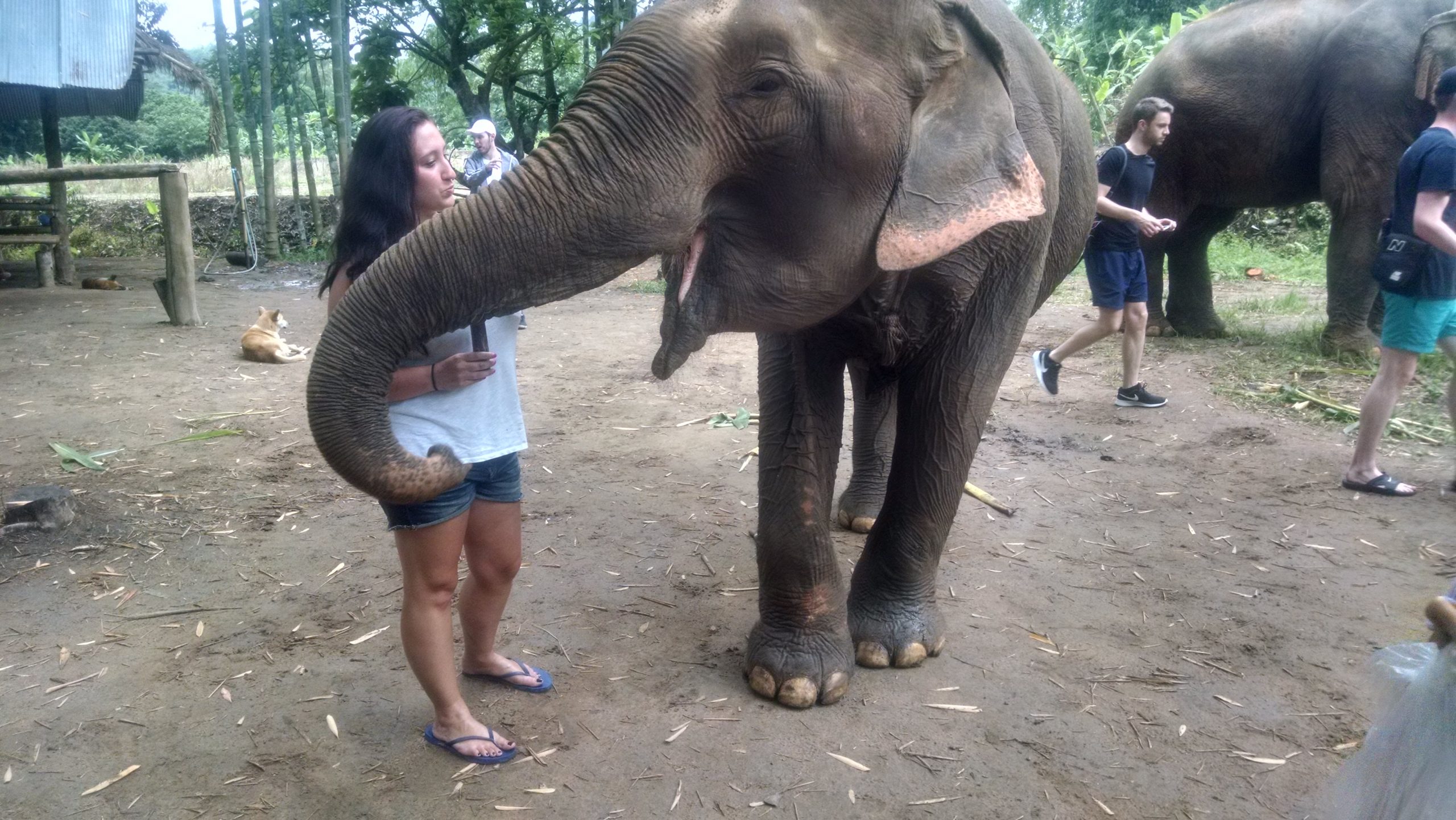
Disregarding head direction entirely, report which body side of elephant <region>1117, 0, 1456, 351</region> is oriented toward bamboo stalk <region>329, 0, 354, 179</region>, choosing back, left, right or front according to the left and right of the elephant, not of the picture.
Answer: back

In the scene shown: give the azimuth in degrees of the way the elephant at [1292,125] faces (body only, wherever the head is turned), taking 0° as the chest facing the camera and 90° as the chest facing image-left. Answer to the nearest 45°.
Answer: approximately 270°

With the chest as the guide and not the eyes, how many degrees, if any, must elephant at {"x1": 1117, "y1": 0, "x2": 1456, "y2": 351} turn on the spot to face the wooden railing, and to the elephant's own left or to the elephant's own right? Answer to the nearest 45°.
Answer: approximately 180°

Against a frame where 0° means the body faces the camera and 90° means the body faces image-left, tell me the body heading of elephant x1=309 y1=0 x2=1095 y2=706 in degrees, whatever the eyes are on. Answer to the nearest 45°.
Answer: approximately 45°

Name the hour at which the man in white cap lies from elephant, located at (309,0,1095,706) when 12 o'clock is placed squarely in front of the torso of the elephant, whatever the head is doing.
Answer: The man in white cap is roughly at 4 o'clock from the elephant.

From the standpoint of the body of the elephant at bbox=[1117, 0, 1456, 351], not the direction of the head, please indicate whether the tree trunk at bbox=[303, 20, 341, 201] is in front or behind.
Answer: behind

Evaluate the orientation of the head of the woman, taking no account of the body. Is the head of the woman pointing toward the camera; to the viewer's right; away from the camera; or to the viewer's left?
to the viewer's right

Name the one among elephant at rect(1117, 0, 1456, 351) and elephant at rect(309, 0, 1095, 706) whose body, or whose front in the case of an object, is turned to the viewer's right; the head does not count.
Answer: elephant at rect(1117, 0, 1456, 351)
